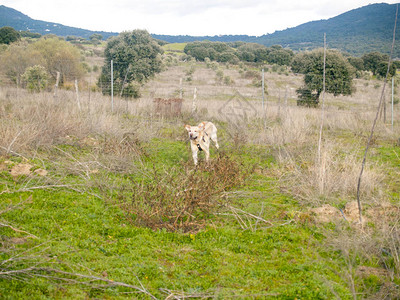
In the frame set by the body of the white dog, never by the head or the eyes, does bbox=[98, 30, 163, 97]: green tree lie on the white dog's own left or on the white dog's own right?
on the white dog's own right

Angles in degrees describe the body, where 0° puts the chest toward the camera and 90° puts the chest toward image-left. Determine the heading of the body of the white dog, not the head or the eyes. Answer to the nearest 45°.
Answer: approximately 45°

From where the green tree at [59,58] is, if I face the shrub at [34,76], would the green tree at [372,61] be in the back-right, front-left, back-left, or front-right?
back-left

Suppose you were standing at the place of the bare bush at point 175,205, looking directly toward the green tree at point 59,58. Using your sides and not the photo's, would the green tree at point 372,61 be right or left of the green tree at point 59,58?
right

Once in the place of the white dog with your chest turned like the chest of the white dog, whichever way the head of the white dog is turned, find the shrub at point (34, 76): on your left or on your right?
on your right

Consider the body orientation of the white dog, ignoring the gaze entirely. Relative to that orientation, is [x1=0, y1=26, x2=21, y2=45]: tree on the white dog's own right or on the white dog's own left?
on the white dog's own right

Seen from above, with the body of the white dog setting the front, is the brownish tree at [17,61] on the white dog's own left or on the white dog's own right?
on the white dog's own right

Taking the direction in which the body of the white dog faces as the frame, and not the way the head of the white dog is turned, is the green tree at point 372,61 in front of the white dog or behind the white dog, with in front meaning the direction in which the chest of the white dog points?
behind

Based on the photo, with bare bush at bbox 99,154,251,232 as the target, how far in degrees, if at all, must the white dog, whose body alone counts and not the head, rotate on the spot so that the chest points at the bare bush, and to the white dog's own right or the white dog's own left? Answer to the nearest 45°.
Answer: approximately 45° to the white dog's own left

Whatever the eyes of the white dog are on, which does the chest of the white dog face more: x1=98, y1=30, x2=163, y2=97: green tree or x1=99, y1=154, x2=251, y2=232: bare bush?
the bare bush
